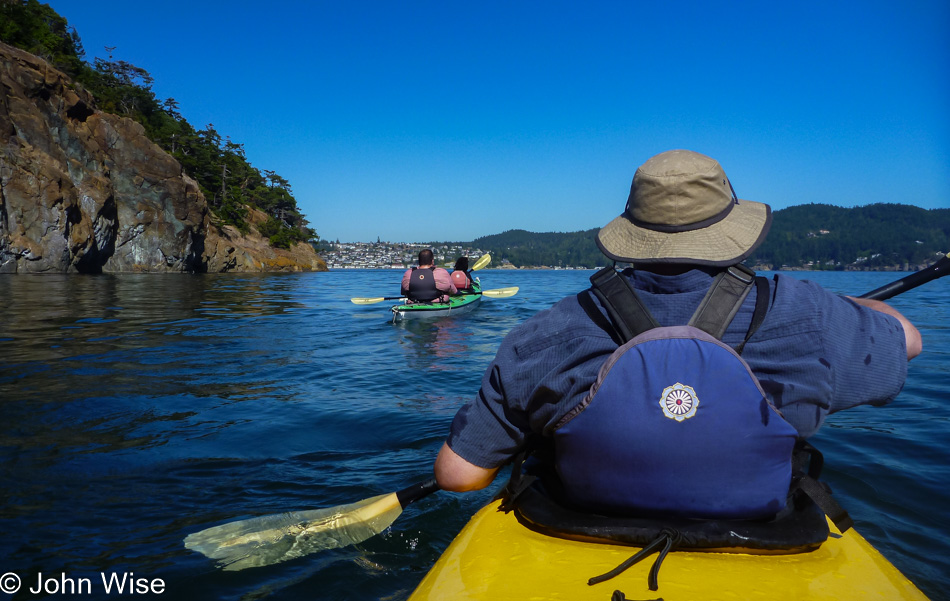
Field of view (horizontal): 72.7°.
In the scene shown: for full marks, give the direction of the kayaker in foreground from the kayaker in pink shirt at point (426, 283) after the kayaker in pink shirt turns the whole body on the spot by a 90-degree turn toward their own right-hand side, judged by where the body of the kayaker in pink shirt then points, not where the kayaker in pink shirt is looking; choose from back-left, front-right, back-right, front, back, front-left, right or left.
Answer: front-right

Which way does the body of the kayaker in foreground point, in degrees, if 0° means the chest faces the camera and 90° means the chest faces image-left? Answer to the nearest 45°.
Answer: approximately 180°

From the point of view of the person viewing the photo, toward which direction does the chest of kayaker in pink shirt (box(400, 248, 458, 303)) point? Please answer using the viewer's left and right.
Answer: facing away from the viewer and to the right of the viewer
